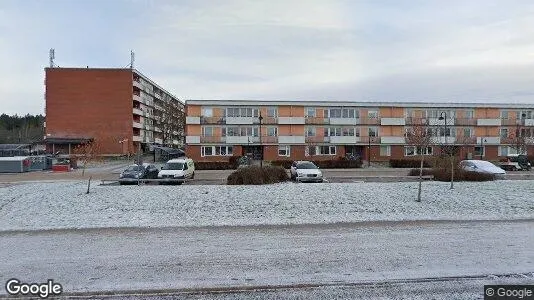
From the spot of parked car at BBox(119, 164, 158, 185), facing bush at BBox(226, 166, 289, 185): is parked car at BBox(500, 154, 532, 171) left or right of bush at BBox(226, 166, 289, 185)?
left

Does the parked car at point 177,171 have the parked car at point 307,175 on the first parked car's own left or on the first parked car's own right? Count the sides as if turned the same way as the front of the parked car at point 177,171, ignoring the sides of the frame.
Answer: on the first parked car's own left

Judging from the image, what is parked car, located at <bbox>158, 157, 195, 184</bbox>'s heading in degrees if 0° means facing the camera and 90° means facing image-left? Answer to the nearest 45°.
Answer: approximately 45°

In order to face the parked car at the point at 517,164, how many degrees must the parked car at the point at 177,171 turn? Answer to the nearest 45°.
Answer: approximately 135° to its left

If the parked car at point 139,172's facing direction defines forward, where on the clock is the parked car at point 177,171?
the parked car at point 177,171 is roughly at 8 o'clock from the parked car at point 139,172.

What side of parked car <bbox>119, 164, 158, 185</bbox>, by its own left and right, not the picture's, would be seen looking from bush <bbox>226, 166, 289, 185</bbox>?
left

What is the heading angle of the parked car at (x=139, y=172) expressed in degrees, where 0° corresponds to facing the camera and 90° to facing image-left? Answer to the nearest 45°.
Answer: approximately 45°

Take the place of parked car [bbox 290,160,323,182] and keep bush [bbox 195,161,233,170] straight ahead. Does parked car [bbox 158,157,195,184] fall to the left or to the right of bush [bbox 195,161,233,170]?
left
